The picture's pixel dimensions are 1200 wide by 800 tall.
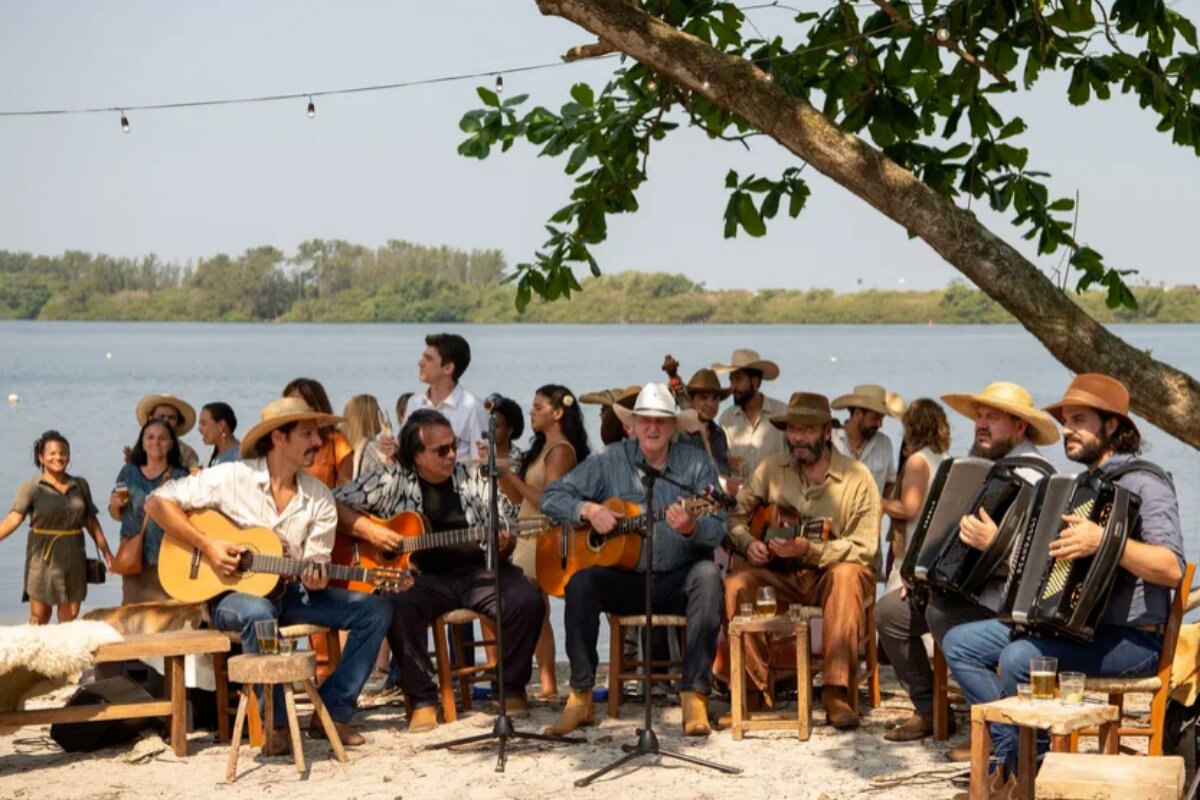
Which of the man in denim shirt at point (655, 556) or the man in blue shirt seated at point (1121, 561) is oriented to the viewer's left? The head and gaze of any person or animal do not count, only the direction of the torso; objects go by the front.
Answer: the man in blue shirt seated

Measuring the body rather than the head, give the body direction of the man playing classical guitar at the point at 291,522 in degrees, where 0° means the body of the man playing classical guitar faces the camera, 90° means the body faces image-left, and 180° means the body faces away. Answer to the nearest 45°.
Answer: approximately 315°

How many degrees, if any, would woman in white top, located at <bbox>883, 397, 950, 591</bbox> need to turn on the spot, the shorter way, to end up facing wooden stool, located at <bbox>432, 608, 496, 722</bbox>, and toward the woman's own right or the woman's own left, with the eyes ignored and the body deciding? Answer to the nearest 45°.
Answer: approximately 45° to the woman's own left

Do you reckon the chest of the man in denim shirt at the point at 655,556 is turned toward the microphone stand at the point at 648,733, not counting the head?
yes

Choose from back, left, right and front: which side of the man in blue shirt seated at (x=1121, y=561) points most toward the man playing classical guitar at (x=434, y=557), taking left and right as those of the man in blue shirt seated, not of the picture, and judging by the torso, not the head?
front

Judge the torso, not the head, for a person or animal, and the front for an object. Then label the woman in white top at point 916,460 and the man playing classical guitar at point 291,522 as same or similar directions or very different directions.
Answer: very different directions

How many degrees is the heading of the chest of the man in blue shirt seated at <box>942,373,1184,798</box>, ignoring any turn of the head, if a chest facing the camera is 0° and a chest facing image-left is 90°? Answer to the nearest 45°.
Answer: approximately 90°

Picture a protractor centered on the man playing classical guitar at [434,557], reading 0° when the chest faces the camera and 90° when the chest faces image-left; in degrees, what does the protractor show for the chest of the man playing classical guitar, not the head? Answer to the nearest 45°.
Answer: approximately 0°

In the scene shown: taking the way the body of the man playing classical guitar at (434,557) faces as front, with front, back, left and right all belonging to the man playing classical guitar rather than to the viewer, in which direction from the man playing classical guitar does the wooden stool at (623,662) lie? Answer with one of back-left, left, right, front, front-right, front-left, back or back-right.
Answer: left
